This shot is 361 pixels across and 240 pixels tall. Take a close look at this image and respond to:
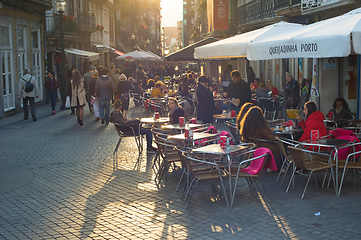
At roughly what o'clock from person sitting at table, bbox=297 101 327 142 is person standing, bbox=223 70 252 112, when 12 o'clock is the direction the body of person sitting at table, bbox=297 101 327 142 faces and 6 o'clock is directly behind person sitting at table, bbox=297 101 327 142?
person standing, bbox=223 70 252 112 is roughly at 2 o'clock from person sitting at table, bbox=297 101 327 142.

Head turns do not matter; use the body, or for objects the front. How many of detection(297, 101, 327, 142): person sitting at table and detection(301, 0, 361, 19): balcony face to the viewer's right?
0

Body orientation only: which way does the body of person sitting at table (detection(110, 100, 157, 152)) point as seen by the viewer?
to the viewer's right

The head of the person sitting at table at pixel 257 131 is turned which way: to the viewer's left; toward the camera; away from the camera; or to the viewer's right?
away from the camera

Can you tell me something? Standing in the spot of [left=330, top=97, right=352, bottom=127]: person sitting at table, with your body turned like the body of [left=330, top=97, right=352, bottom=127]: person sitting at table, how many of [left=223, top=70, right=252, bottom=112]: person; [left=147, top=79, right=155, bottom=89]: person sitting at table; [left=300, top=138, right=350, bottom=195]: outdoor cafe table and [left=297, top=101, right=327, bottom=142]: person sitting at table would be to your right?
2

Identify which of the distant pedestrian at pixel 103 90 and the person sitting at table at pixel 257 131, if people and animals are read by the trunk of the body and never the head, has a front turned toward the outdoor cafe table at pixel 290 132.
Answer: the person sitting at table

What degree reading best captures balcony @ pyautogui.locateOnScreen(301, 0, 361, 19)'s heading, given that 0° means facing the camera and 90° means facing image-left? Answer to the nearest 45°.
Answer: approximately 45°

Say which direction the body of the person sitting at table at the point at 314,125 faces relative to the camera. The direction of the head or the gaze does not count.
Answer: to the viewer's left

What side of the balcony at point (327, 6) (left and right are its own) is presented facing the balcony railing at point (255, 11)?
right

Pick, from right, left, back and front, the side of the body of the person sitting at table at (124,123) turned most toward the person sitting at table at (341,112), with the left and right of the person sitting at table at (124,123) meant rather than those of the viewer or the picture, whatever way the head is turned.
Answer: front

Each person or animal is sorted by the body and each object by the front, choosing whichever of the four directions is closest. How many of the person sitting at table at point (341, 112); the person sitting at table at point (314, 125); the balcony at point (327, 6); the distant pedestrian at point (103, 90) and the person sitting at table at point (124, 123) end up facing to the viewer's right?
1

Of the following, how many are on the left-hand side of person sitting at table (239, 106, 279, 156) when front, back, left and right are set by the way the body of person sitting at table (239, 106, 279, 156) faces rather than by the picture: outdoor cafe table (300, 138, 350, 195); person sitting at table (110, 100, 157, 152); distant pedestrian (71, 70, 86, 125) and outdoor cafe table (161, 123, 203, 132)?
3

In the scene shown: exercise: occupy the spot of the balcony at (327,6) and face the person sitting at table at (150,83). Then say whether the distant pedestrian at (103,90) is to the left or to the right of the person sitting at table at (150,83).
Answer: left

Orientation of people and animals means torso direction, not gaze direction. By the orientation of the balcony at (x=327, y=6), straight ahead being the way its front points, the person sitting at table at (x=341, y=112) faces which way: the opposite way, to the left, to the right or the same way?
the same way

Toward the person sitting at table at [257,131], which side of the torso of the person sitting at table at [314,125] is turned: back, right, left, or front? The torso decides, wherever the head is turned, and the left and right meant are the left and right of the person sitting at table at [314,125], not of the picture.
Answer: front

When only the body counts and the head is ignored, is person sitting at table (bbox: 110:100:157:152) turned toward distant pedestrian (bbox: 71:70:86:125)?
no

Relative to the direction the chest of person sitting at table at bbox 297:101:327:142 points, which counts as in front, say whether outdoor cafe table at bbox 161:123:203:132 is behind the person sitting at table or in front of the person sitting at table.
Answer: in front
